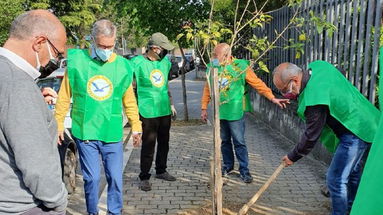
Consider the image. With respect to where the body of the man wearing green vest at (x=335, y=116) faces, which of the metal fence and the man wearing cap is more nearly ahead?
the man wearing cap

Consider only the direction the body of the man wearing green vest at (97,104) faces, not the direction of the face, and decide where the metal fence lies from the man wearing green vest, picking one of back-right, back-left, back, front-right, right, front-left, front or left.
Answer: left

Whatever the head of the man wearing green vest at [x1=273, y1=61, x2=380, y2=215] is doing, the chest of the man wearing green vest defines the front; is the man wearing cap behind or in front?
in front

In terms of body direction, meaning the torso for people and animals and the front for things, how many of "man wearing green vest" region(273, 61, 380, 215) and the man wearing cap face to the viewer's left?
1

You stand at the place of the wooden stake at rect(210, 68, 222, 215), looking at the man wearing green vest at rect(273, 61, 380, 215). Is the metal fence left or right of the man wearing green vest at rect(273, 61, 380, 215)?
left

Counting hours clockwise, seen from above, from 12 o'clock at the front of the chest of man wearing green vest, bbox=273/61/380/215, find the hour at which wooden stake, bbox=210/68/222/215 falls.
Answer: The wooden stake is roughly at 11 o'clock from the man wearing green vest.

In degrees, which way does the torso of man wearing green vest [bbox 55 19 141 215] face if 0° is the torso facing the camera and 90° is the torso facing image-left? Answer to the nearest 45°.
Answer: approximately 0°

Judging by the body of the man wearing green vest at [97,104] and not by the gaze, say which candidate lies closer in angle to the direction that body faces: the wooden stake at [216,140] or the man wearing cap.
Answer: the wooden stake

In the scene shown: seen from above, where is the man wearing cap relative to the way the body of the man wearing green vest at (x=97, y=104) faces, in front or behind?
behind

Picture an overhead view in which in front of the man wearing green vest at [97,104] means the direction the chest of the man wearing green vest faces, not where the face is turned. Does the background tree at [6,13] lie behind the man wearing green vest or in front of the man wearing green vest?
behind

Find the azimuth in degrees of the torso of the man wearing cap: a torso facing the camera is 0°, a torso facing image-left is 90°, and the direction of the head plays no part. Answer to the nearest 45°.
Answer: approximately 315°

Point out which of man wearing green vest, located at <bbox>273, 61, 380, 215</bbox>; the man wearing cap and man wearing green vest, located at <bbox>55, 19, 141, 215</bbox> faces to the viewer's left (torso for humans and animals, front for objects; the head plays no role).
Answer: man wearing green vest, located at <bbox>273, 61, 380, 215</bbox>

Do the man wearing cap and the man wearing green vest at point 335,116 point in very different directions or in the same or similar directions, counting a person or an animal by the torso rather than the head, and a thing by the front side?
very different directions

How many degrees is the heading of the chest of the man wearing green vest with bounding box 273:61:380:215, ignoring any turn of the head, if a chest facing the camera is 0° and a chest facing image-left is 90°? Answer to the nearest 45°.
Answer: approximately 90°

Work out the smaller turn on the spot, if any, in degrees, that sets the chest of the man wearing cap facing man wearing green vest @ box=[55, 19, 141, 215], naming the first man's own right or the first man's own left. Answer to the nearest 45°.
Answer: approximately 90° to the first man's own right
